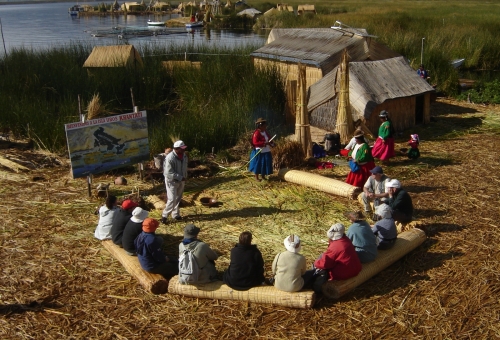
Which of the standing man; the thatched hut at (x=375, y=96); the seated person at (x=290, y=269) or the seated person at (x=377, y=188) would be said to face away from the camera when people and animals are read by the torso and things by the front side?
the seated person at (x=290, y=269)

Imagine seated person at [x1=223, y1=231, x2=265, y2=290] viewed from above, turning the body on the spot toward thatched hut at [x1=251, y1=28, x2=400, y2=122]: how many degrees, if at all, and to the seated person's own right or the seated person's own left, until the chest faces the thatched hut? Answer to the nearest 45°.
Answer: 0° — they already face it

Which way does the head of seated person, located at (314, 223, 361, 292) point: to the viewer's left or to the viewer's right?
to the viewer's left

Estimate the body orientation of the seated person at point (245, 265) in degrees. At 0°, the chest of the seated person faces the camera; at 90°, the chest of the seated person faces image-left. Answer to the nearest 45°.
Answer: approximately 180°

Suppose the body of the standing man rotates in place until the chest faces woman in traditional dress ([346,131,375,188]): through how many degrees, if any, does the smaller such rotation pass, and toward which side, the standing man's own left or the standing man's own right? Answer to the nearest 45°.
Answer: approximately 45° to the standing man's own left

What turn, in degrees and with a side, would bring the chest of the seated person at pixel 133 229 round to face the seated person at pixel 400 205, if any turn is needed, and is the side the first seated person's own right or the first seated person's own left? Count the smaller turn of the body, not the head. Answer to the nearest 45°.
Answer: approximately 45° to the first seated person's own right

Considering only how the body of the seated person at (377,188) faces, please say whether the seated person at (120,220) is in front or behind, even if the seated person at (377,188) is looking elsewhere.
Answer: in front

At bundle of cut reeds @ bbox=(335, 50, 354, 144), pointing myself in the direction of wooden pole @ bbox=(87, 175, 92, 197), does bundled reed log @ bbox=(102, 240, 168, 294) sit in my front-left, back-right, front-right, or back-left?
front-left

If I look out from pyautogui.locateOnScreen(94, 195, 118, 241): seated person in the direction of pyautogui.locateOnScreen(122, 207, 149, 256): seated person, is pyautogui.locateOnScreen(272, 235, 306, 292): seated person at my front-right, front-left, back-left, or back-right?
front-left

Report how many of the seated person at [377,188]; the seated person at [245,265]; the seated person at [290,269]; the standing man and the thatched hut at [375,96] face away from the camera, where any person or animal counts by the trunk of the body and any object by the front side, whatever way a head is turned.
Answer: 2

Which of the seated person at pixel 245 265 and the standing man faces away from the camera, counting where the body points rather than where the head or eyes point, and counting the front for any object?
the seated person

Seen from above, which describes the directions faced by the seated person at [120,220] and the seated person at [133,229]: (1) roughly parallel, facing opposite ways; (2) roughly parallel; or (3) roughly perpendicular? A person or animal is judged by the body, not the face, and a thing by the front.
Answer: roughly parallel

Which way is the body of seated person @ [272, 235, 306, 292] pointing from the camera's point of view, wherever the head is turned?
away from the camera

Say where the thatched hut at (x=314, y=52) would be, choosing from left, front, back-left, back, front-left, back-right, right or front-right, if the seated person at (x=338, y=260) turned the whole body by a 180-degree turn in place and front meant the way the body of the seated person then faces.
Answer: back-left

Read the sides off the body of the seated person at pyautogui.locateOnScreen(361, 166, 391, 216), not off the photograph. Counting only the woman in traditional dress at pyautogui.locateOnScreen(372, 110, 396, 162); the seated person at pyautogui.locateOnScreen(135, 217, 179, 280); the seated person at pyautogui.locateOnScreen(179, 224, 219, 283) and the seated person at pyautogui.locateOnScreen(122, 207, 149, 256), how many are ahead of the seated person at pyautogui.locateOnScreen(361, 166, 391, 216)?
3

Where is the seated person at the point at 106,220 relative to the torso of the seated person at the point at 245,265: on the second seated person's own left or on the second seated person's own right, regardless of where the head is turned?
on the second seated person's own left

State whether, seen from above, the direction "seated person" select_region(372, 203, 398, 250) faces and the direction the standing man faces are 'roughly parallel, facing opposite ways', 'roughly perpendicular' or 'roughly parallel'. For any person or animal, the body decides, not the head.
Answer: roughly parallel, facing opposite ways
